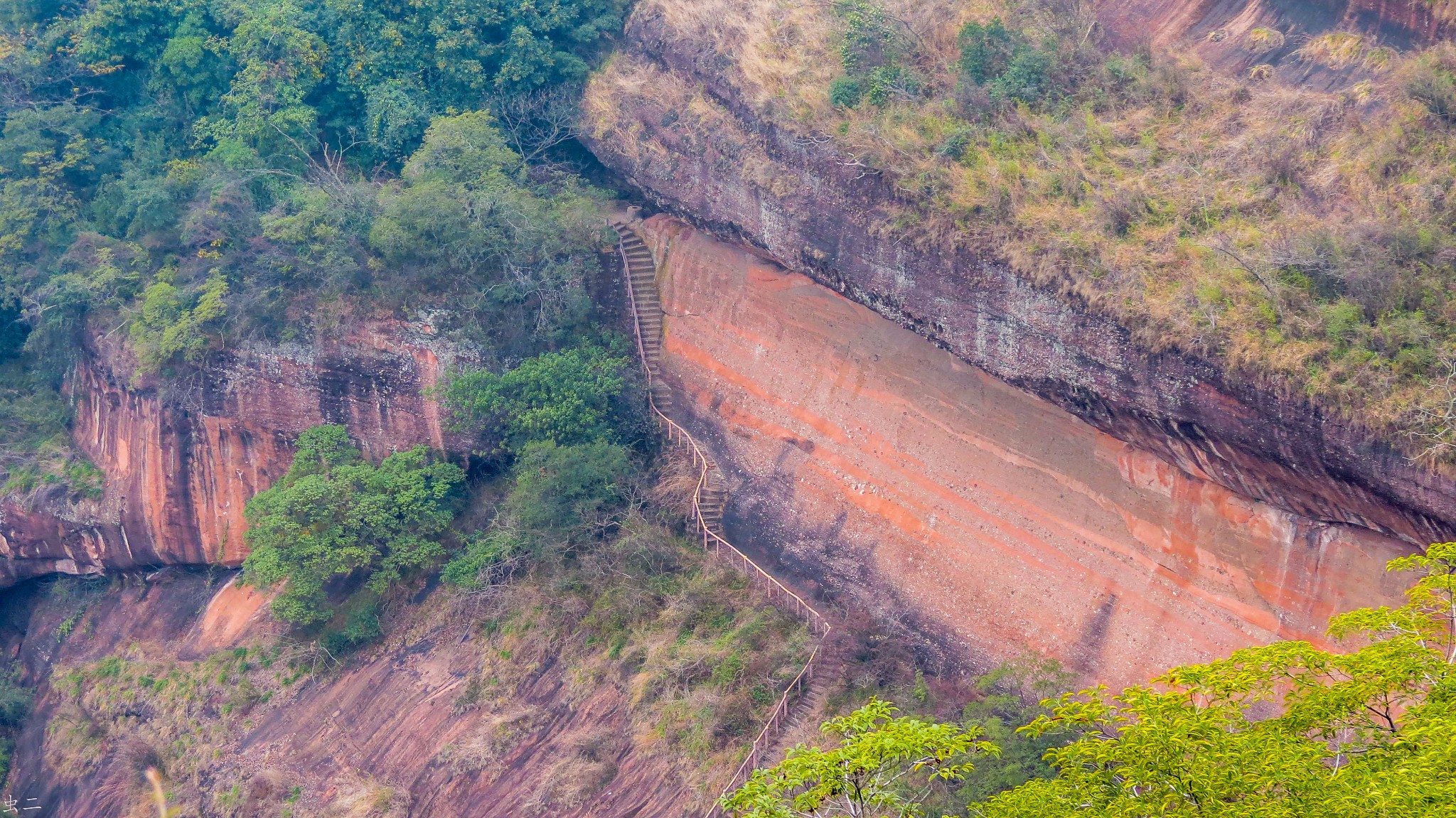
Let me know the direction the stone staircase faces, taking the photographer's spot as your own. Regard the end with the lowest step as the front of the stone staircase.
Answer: facing the viewer

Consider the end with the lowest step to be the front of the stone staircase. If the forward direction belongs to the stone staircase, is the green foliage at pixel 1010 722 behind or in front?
in front

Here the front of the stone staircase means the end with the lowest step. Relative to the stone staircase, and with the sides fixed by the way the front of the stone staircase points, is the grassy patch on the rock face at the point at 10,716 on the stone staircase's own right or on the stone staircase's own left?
on the stone staircase's own right
